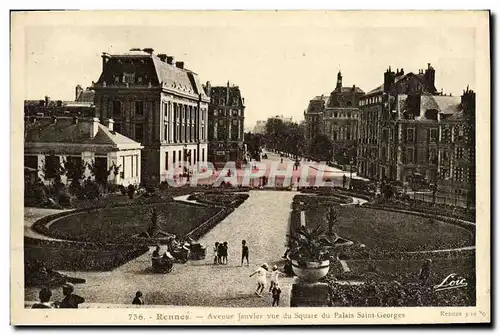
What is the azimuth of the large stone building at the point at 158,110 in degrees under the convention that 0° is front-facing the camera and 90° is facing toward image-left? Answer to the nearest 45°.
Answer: approximately 315°
